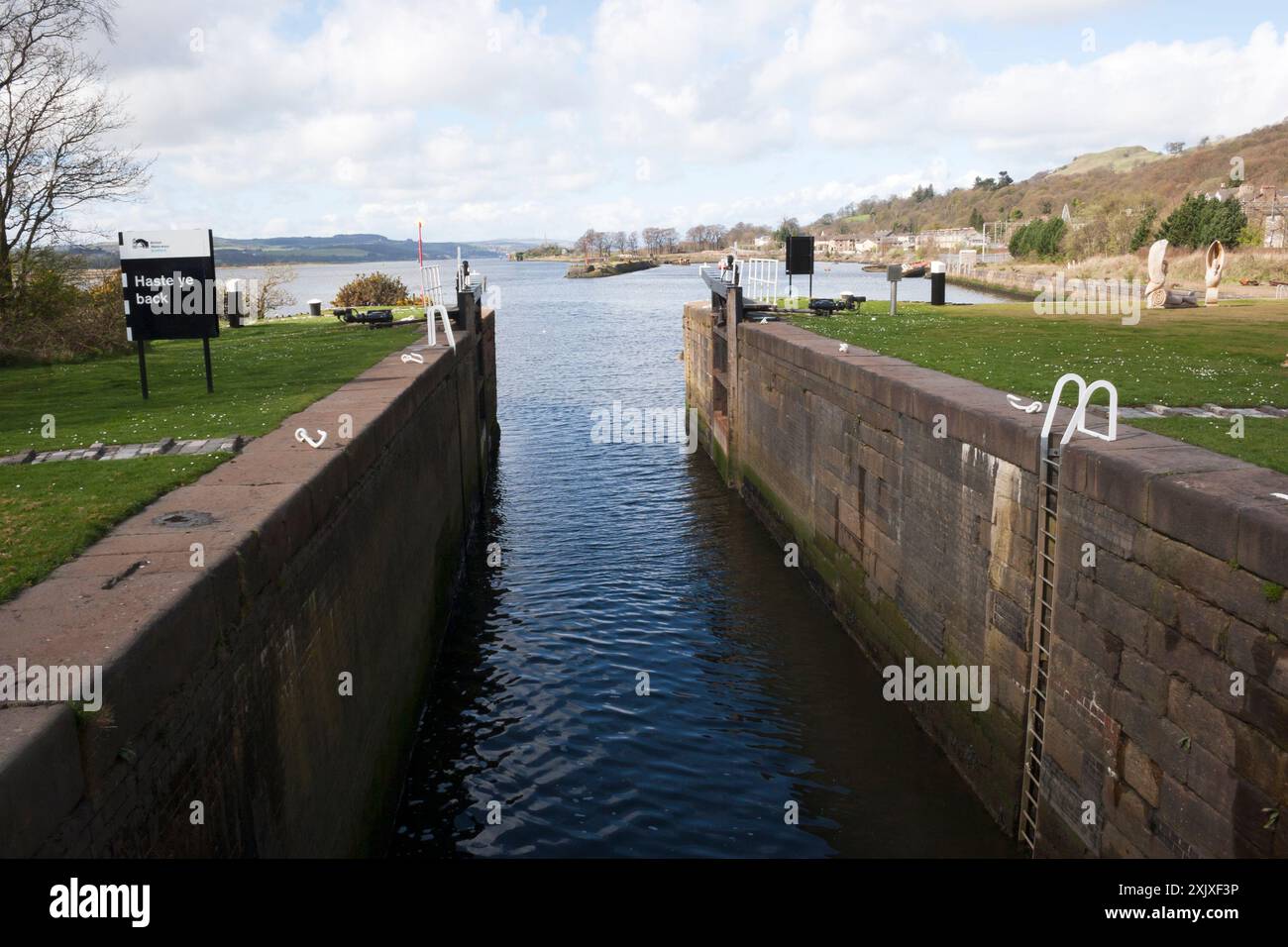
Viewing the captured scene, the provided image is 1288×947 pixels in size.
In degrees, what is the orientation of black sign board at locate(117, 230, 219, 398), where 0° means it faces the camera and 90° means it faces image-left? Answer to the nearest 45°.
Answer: approximately 0°

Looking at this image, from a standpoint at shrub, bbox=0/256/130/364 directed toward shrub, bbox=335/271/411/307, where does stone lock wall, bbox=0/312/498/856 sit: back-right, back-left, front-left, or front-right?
back-right

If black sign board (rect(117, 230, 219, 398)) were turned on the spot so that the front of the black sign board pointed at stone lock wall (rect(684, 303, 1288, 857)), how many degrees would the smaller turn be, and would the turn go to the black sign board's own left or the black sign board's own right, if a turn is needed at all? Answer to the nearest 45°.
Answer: approximately 45° to the black sign board's own left

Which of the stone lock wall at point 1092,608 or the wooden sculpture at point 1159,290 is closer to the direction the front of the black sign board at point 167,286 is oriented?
the stone lock wall
